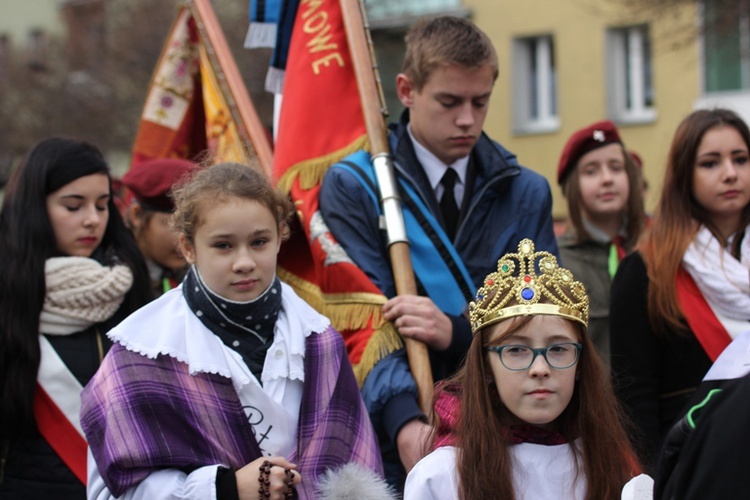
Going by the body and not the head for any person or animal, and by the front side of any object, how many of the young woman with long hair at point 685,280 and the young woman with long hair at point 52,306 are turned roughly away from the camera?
0

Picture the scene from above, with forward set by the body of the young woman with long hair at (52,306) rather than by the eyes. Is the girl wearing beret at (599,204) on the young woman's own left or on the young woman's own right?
on the young woman's own left

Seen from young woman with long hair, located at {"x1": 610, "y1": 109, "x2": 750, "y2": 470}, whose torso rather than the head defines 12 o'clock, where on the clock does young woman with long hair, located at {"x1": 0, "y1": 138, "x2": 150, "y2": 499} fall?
young woman with long hair, located at {"x1": 0, "y1": 138, "x2": 150, "y2": 499} is roughly at 4 o'clock from young woman with long hair, located at {"x1": 610, "y1": 109, "x2": 750, "y2": 470}.

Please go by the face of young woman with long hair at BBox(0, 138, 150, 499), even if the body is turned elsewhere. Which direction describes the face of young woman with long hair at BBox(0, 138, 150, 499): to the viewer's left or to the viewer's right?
to the viewer's right

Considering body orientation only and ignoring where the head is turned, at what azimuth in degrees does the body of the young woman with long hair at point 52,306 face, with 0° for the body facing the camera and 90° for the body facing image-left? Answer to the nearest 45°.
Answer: approximately 315°

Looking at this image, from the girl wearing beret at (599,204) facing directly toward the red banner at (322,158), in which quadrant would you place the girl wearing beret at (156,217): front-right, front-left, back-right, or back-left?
front-right

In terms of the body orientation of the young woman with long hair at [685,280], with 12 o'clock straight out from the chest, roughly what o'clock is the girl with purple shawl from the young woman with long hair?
The girl with purple shawl is roughly at 3 o'clock from the young woman with long hair.

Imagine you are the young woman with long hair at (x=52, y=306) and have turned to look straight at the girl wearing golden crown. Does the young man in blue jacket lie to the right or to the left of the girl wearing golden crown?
left

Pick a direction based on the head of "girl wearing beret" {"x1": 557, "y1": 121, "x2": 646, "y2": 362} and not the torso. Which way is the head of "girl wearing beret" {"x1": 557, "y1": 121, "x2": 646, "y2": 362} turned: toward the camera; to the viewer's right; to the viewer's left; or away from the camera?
toward the camera

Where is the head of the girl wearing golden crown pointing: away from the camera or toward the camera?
toward the camera

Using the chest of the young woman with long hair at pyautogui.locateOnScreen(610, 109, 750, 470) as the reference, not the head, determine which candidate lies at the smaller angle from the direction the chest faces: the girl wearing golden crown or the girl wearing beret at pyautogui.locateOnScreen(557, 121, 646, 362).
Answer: the girl wearing golden crown
